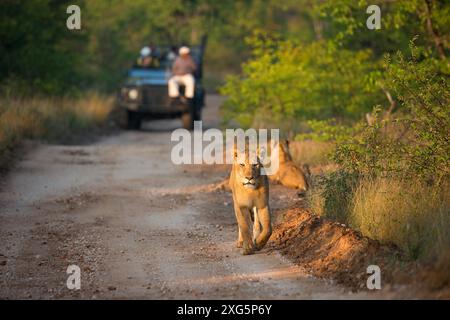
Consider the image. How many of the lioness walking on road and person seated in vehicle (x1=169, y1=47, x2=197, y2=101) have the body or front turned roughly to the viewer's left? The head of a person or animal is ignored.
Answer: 0

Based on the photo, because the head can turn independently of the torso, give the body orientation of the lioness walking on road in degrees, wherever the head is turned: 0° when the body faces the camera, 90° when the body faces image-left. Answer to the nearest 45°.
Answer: approximately 0°

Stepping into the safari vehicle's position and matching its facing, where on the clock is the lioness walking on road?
The lioness walking on road is roughly at 12 o'clock from the safari vehicle.

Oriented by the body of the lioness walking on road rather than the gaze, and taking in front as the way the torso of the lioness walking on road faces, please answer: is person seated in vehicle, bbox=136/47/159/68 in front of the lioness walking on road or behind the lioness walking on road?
behind

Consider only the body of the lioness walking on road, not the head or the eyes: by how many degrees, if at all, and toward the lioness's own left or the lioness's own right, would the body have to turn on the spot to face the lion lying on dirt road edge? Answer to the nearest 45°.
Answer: approximately 180°

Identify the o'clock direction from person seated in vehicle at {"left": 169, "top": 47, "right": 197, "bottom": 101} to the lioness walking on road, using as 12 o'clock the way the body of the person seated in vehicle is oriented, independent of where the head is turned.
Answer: The lioness walking on road is roughly at 12 o'clock from the person seated in vehicle.

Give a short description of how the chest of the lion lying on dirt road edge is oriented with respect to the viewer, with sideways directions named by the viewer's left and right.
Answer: facing to the left of the viewer

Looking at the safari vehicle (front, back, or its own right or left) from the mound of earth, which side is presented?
front

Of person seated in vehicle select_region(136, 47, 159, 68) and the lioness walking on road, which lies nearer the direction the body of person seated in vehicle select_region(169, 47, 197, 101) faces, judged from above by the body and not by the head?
the lioness walking on road

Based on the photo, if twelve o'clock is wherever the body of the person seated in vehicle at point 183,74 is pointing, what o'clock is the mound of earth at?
The mound of earth is roughly at 12 o'clock from the person seated in vehicle.

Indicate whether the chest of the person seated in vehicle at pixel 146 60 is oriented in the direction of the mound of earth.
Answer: yes

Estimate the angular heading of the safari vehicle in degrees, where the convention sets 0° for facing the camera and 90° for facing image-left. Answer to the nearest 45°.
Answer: approximately 0°
